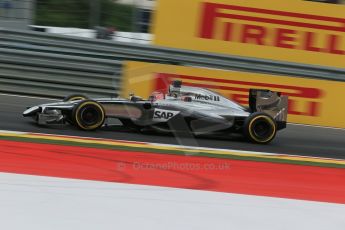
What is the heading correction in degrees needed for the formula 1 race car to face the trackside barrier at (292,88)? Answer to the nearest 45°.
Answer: approximately 135° to its right

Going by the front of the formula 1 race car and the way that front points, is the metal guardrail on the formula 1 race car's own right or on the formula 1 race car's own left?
on the formula 1 race car's own right

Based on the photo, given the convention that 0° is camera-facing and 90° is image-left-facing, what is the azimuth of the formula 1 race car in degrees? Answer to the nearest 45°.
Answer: approximately 90°
